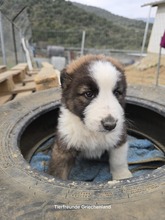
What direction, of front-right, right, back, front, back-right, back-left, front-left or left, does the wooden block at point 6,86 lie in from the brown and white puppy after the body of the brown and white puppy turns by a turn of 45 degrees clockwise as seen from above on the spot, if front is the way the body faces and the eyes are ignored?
right

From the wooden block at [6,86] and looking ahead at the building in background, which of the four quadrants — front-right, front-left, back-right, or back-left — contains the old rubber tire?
back-right

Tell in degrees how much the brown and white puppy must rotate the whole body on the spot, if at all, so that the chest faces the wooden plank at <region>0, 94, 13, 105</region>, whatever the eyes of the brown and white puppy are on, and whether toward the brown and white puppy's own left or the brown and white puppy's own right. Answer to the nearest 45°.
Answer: approximately 135° to the brown and white puppy's own right

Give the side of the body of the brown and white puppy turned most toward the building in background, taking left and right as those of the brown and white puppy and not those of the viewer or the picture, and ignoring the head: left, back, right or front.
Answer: back

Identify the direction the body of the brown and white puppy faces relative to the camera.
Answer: toward the camera
